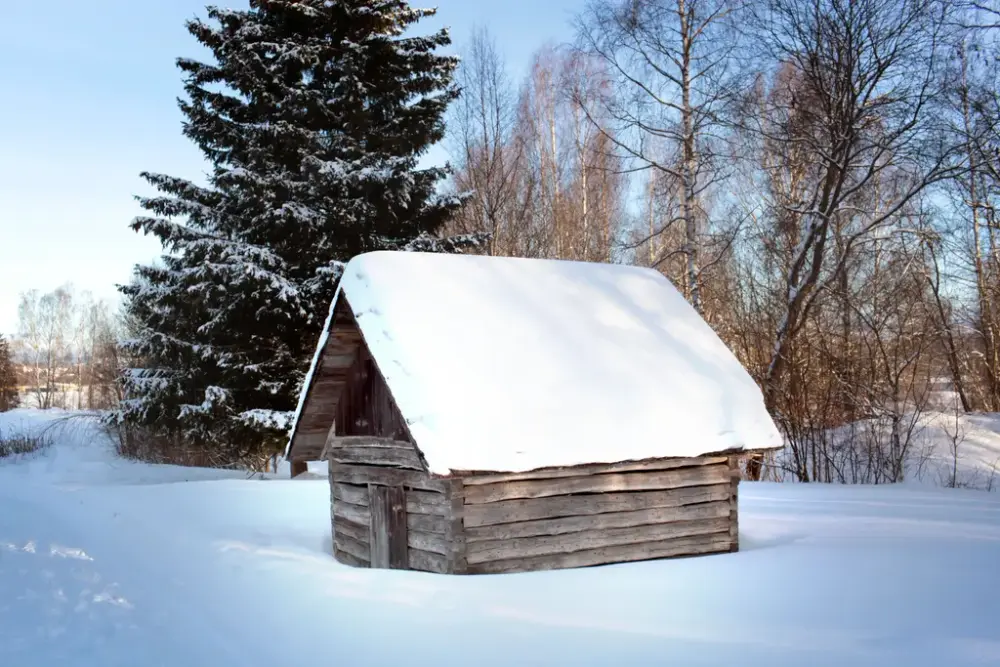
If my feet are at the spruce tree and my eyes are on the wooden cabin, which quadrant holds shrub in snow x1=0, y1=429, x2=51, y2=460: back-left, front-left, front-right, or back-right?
back-right

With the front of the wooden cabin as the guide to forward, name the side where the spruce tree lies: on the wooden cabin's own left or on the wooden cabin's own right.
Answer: on the wooden cabin's own right

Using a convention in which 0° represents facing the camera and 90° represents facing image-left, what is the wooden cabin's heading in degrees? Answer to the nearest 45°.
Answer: approximately 45°

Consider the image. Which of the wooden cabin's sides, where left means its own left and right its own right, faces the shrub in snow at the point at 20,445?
right
